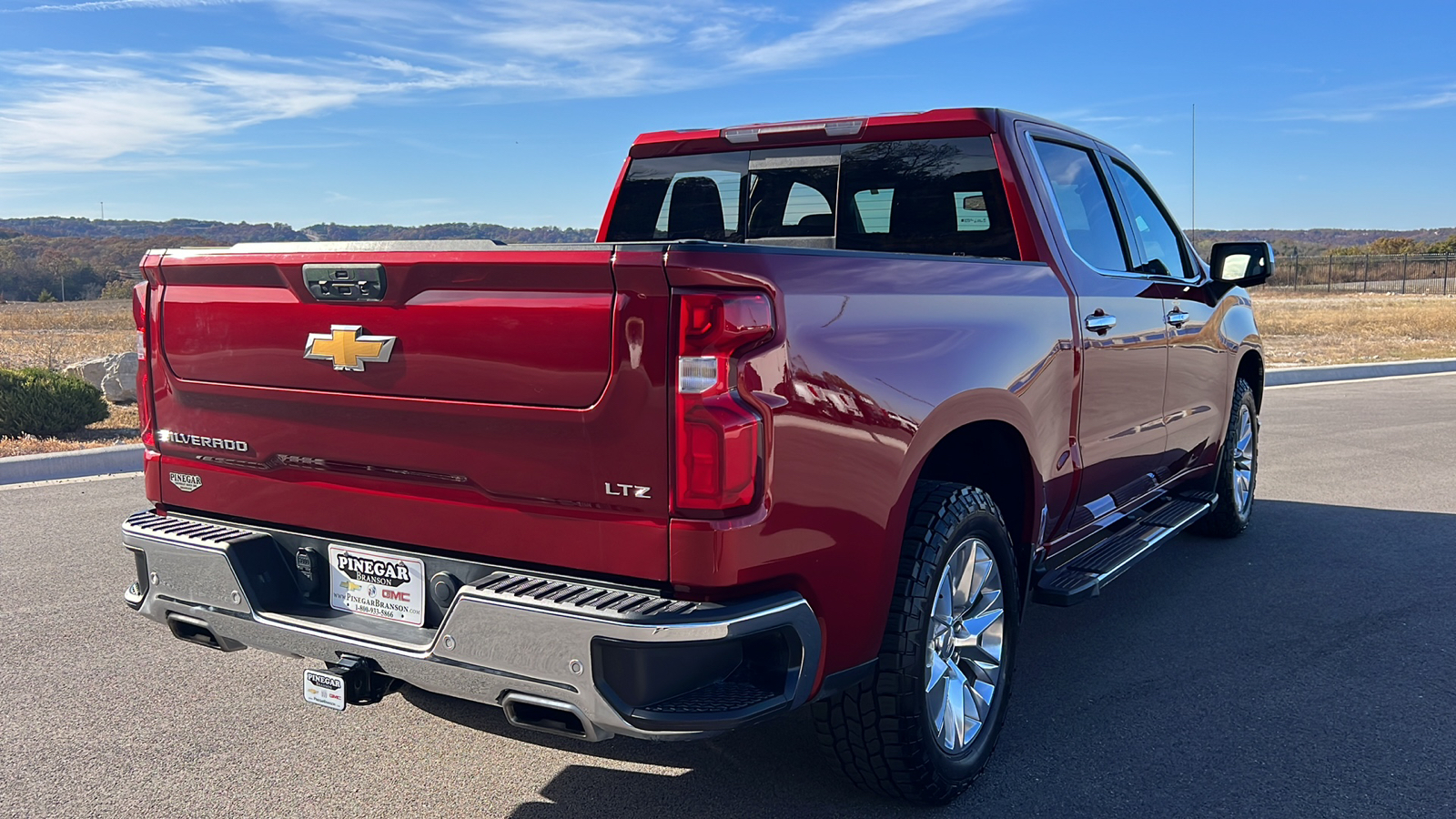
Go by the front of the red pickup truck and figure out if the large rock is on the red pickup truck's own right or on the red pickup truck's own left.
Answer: on the red pickup truck's own left

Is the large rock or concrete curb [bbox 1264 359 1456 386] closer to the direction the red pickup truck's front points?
the concrete curb

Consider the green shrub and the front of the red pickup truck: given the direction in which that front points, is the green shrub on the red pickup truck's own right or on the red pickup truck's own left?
on the red pickup truck's own left

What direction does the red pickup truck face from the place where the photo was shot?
facing away from the viewer and to the right of the viewer

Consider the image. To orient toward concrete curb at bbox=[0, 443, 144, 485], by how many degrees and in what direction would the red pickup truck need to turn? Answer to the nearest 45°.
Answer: approximately 90° to its left
